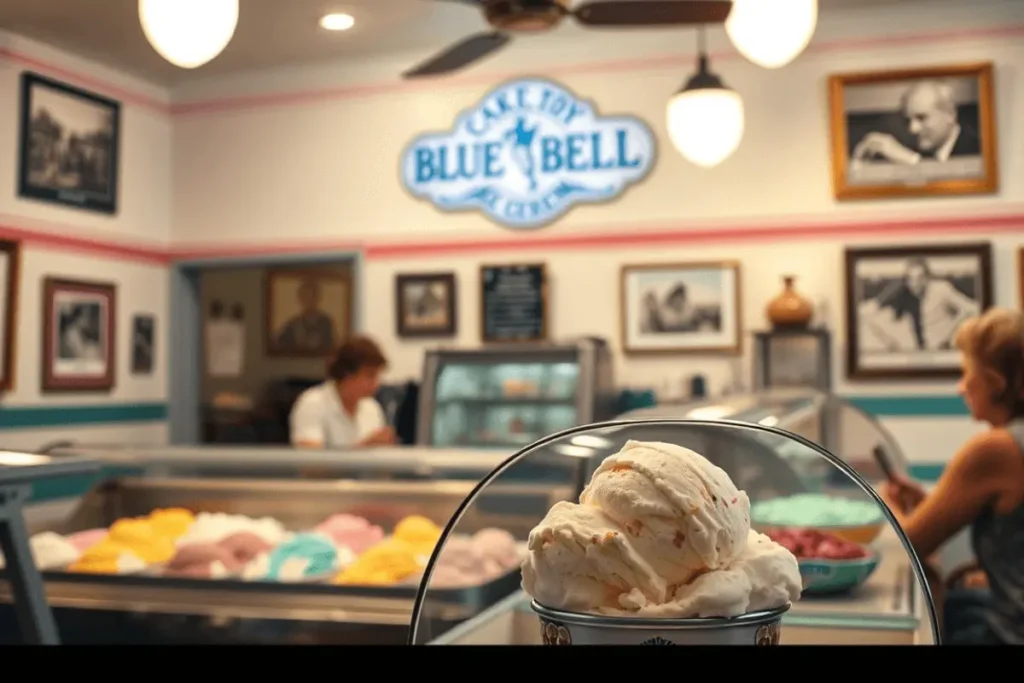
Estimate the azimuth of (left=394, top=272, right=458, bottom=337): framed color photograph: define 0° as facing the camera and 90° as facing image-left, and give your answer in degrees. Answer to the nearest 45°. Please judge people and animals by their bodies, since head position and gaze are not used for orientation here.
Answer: approximately 0°

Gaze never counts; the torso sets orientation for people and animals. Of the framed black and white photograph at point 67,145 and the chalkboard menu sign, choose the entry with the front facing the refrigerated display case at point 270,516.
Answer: the chalkboard menu sign

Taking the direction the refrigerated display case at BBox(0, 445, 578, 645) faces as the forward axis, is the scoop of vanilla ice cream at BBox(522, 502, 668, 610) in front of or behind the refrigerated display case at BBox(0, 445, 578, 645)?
in front
